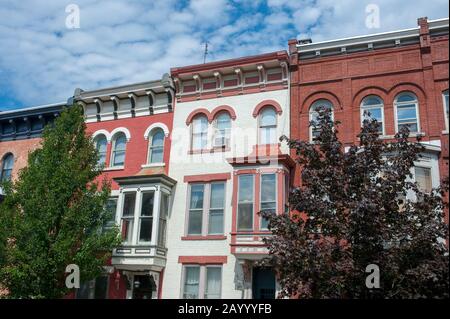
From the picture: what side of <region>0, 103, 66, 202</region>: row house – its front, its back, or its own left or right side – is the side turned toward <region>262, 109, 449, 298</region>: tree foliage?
left

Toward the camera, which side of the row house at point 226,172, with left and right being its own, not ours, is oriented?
front

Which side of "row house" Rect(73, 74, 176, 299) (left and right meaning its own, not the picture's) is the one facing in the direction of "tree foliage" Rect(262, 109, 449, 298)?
left

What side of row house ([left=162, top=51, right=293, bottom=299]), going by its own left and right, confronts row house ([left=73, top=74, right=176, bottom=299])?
right

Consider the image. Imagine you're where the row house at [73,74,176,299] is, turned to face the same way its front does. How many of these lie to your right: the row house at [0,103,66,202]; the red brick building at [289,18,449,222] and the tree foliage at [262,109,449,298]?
1

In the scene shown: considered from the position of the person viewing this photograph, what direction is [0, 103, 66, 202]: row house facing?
facing the viewer and to the left of the viewer

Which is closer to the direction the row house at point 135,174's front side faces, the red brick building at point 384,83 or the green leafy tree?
the green leafy tree

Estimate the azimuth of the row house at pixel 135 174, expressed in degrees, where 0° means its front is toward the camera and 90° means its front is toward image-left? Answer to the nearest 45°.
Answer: approximately 45°

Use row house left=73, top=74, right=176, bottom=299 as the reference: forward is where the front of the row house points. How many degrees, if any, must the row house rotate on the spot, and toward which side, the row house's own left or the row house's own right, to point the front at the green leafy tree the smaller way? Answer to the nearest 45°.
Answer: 0° — it already faces it

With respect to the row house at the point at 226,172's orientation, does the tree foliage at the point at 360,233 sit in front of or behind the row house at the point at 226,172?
in front

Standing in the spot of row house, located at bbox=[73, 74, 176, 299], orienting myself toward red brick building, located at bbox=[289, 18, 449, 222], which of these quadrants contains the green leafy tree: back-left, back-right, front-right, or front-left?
back-right

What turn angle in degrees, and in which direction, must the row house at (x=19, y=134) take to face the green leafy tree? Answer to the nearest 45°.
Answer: approximately 45° to its left
